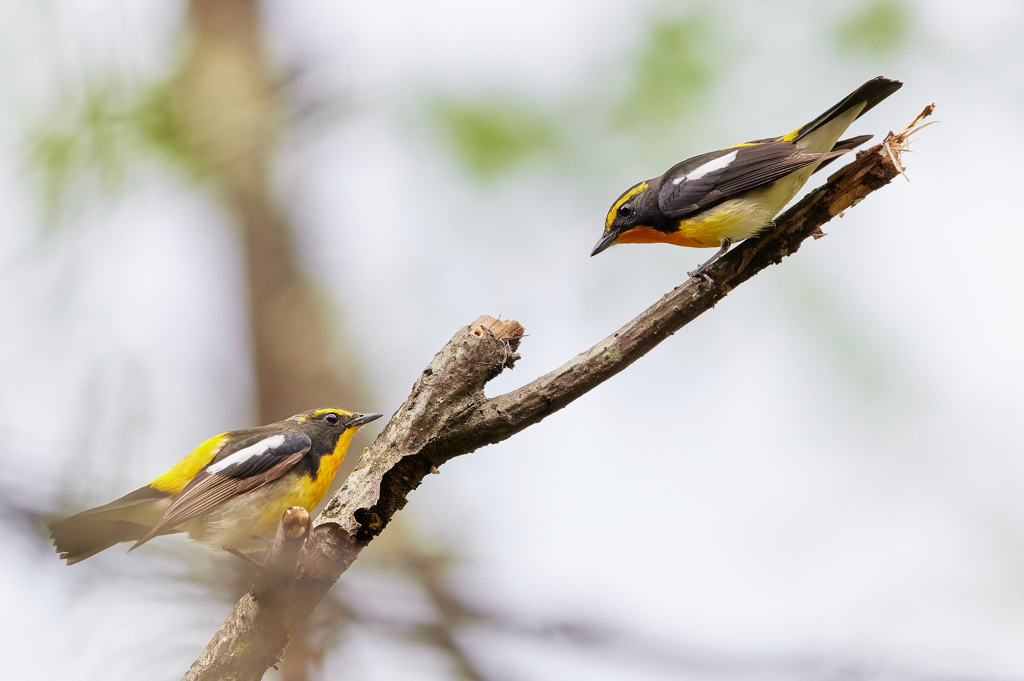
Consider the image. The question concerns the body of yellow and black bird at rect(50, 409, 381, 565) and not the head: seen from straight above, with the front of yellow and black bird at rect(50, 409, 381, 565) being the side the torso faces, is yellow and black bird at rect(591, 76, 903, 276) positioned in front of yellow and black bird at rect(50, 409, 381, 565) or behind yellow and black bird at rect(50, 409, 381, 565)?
in front

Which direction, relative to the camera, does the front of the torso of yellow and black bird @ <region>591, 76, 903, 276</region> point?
to the viewer's left

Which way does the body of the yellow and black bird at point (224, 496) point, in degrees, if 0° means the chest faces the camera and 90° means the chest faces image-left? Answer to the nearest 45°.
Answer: approximately 270°

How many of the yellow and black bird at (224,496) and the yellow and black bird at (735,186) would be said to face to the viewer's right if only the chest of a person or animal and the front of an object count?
1

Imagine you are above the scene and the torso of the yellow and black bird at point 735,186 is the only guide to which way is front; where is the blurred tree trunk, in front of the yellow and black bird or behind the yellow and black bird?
in front
